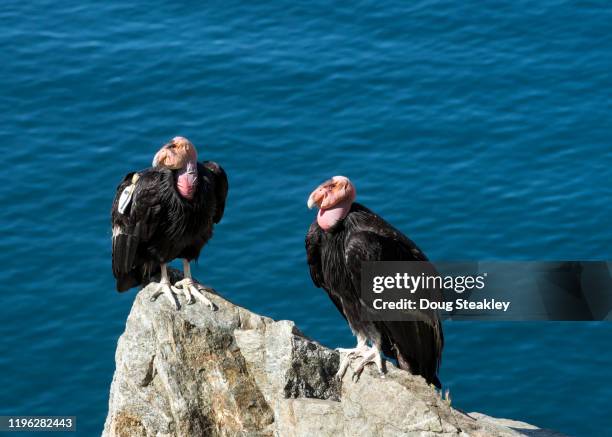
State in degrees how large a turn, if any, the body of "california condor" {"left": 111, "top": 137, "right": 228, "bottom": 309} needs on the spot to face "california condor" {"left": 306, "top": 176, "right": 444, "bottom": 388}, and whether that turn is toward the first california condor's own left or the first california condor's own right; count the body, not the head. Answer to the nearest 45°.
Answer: approximately 45° to the first california condor's own left

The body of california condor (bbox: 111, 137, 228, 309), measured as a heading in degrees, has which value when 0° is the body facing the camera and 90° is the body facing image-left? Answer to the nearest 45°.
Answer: approximately 315°

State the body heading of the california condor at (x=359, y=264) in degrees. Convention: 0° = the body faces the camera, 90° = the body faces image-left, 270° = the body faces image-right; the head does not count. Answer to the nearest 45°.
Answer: approximately 45°

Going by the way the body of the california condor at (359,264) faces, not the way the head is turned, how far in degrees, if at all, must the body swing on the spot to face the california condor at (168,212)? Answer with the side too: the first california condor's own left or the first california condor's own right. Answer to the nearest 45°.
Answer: approximately 45° to the first california condor's own right

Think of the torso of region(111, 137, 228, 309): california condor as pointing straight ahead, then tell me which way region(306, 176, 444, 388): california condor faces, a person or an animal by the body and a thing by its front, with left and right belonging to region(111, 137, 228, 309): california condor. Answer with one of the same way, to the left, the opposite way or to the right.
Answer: to the right
